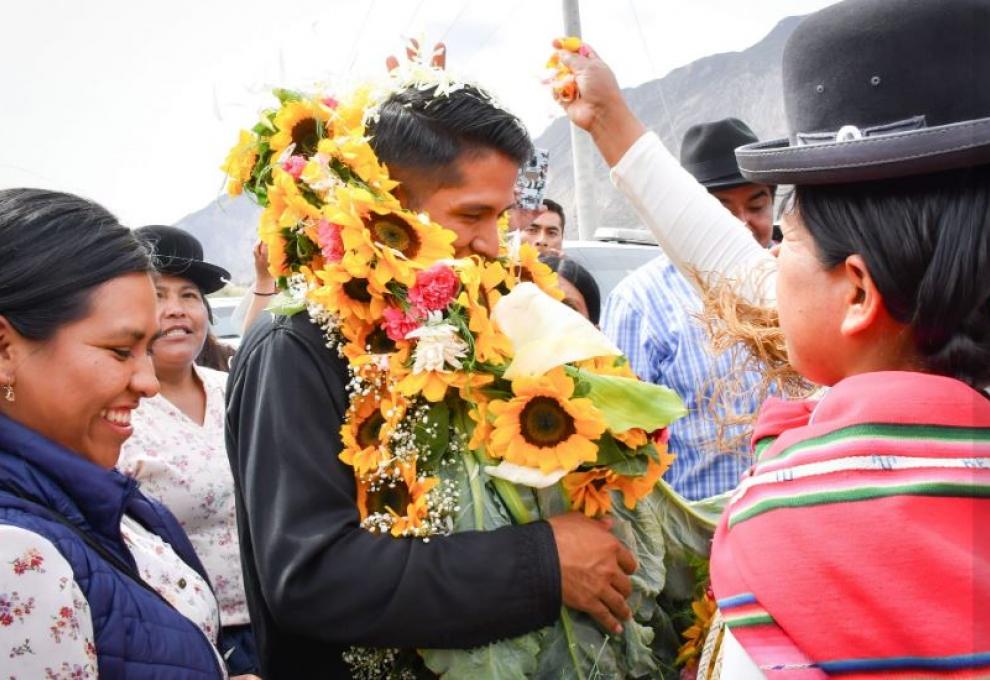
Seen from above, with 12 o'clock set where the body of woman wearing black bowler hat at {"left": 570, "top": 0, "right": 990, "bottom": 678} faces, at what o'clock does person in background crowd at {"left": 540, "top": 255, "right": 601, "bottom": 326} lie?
The person in background crowd is roughly at 1 o'clock from the woman wearing black bowler hat.

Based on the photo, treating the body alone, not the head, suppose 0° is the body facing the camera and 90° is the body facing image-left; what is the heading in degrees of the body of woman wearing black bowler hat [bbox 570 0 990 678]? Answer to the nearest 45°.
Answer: approximately 135°

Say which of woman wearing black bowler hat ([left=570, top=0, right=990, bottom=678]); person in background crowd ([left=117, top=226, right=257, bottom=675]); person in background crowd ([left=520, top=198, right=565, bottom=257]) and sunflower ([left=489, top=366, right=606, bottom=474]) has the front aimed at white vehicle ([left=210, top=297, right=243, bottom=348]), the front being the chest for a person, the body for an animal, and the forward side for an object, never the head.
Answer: the woman wearing black bowler hat

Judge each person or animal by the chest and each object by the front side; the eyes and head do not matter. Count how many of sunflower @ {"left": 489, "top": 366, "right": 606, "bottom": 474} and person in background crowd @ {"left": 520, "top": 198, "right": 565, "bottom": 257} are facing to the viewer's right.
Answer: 0

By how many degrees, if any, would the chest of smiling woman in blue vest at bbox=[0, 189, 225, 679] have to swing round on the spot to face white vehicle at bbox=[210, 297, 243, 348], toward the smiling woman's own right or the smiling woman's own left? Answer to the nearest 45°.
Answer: approximately 90° to the smiling woman's own left

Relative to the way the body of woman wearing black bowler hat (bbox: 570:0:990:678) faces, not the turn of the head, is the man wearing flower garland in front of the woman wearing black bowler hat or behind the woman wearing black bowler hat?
in front

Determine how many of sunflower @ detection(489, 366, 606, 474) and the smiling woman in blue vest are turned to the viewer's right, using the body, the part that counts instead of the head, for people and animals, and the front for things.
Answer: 1

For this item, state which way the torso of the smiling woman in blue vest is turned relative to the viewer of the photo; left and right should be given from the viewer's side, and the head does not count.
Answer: facing to the right of the viewer

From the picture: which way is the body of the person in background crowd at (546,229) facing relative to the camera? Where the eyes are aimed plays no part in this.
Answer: toward the camera

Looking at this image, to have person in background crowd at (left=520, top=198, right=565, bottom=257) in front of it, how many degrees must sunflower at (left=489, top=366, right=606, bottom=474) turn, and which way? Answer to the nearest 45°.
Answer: approximately 180°

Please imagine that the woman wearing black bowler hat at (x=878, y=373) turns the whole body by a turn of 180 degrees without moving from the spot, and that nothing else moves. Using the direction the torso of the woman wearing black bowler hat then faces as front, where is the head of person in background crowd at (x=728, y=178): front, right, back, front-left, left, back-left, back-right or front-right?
back-left

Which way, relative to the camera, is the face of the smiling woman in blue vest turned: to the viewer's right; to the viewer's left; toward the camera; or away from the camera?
to the viewer's right

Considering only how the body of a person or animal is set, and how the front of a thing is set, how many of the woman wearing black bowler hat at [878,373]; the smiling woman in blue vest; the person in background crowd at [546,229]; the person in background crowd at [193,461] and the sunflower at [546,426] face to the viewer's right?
1

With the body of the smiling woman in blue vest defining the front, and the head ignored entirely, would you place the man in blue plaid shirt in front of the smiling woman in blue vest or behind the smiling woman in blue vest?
in front

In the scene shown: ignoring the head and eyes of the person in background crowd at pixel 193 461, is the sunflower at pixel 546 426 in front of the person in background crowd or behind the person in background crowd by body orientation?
in front
